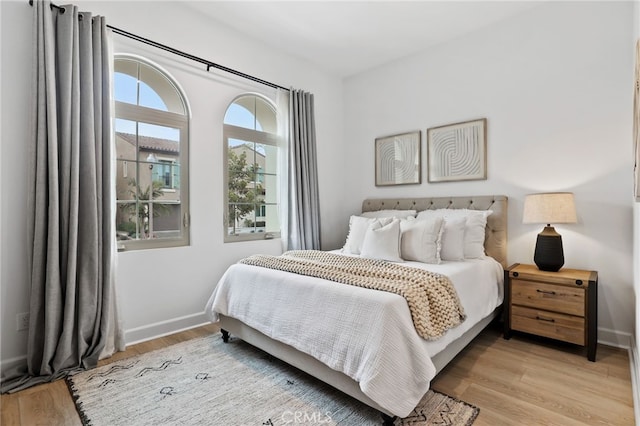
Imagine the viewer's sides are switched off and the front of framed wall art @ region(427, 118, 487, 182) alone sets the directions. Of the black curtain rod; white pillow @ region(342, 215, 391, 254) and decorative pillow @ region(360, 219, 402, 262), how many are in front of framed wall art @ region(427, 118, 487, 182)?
3

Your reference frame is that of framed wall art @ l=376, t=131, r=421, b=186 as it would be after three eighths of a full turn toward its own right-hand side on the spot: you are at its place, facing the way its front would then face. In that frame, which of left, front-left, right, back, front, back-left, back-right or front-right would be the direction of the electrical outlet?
back-left

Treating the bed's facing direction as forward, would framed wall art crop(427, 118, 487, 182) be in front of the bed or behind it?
behind

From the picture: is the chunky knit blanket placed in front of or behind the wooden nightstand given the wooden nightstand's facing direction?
in front

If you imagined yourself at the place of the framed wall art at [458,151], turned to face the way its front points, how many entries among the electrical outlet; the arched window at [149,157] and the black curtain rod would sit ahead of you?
3

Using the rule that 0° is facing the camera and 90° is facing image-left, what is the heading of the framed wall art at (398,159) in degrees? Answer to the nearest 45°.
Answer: approximately 45°

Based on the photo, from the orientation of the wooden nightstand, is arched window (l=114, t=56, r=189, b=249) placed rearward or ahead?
ahead

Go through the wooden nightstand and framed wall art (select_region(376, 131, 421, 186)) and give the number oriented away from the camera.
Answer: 0

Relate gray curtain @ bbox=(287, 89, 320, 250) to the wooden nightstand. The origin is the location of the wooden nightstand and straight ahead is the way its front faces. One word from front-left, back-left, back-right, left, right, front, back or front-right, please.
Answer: front-right

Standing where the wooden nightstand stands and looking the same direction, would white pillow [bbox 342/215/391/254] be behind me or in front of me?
in front

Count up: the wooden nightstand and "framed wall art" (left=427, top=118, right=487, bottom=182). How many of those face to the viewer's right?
0

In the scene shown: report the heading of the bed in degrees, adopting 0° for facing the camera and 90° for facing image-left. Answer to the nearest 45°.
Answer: approximately 45°

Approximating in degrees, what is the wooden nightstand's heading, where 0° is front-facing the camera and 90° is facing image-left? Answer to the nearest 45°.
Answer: approximately 45°
